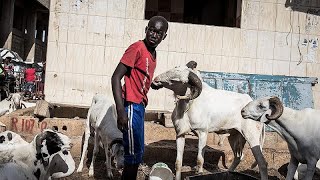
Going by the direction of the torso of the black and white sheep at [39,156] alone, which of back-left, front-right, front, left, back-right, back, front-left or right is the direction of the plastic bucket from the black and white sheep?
front-left

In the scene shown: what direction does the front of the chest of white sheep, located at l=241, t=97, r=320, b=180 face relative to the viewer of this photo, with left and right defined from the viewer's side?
facing to the left of the viewer

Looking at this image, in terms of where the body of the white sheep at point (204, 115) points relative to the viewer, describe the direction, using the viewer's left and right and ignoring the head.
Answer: facing to the left of the viewer

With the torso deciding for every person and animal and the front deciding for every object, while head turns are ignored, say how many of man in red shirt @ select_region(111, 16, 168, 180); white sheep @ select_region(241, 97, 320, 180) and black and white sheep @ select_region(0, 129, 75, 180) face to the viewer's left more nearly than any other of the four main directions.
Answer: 1

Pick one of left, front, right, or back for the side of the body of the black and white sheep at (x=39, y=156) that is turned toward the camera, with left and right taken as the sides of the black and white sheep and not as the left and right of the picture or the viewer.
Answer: right

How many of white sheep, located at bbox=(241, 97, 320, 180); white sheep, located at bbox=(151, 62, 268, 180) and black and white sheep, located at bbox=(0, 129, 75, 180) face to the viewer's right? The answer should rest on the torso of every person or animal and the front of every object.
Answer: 1

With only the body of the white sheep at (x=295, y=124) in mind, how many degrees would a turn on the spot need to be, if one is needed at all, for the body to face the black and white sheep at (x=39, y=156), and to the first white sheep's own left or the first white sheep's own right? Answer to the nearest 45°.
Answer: approximately 45° to the first white sheep's own left
